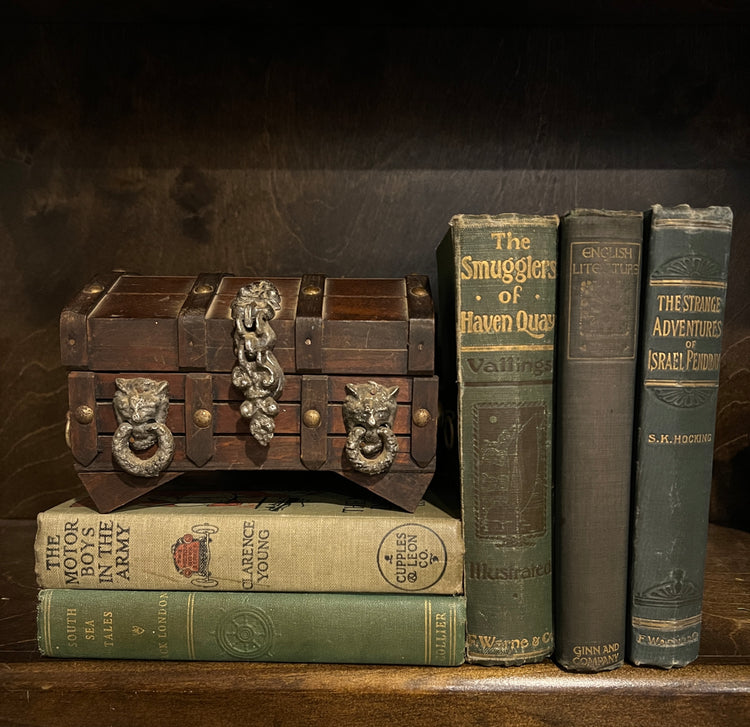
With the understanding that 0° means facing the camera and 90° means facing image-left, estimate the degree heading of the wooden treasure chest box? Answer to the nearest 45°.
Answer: approximately 0°
